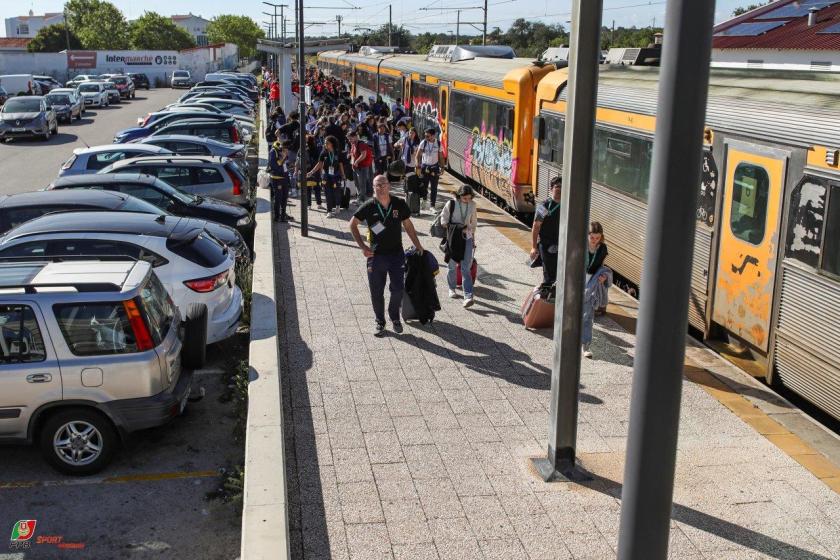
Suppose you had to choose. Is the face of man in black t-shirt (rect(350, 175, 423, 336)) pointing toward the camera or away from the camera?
toward the camera

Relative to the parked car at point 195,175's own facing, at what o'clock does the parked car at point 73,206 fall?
the parked car at point 73,206 is roughly at 10 o'clock from the parked car at point 195,175.

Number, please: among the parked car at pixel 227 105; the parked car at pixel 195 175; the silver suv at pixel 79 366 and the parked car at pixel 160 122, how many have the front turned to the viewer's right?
0

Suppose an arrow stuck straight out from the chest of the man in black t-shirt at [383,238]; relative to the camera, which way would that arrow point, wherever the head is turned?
toward the camera

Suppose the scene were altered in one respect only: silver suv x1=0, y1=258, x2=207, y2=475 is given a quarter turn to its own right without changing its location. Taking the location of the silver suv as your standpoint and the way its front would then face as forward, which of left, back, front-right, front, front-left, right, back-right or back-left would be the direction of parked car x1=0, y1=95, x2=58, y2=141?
front

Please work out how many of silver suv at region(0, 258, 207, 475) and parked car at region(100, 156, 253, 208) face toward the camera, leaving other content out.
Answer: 0

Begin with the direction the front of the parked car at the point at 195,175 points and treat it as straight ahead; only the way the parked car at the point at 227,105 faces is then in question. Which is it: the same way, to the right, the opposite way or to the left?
the same way

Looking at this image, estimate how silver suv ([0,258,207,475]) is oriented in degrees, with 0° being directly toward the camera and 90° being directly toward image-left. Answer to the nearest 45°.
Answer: approximately 90°

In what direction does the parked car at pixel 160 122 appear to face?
to the viewer's left

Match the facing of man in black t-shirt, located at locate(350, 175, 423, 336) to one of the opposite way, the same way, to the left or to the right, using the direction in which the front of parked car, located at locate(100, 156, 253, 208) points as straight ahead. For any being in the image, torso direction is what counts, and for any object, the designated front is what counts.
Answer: to the left

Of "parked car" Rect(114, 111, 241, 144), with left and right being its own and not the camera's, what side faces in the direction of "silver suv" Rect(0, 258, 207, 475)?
left

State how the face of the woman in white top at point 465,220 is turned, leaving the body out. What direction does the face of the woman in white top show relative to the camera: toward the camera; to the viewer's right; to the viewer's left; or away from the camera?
toward the camera

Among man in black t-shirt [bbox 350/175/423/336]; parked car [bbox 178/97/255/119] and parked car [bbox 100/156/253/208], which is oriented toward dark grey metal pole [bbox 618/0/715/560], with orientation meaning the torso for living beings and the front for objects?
the man in black t-shirt

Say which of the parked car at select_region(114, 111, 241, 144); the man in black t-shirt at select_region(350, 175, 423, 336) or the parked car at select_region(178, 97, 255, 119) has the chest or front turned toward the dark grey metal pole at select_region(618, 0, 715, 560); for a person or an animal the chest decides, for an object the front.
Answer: the man in black t-shirt

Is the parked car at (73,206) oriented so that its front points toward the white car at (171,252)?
no
